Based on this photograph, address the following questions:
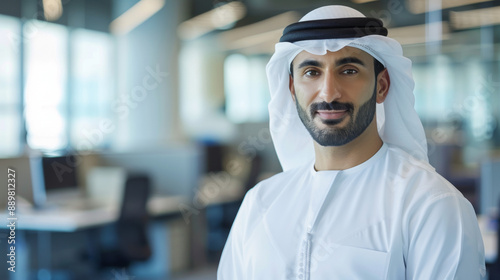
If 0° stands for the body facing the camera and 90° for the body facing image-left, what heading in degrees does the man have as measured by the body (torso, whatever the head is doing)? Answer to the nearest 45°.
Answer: approximately 45°

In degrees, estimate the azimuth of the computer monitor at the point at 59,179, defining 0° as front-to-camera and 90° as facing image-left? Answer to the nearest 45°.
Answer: approximately 315°

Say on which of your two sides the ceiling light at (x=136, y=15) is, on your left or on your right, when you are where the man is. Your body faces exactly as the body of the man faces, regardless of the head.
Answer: on your right

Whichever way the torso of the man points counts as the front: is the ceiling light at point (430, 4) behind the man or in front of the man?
behind

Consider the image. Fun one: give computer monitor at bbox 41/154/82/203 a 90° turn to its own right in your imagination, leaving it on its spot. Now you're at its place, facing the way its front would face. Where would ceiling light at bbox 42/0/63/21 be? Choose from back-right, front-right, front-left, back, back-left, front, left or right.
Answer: back-right

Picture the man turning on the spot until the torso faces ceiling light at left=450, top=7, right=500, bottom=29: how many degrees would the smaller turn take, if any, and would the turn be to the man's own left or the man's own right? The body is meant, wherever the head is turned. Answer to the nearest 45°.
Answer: approximately 135° to the man's own right

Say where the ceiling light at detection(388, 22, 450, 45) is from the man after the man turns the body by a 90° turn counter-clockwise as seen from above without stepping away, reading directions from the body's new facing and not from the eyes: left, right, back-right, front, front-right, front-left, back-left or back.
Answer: back-left
